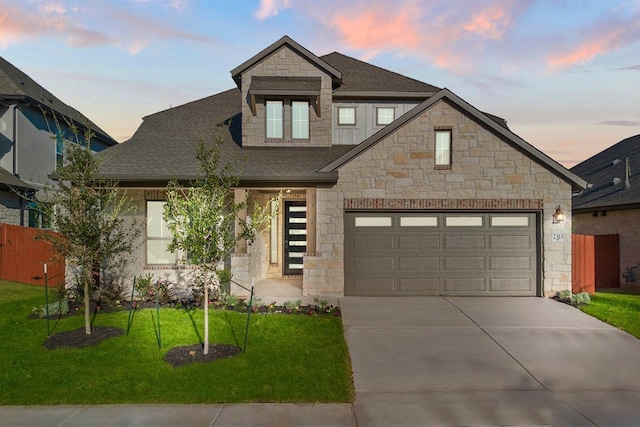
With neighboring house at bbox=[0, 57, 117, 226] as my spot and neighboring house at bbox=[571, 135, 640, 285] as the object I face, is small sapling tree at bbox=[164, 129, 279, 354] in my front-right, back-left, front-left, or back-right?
front-right

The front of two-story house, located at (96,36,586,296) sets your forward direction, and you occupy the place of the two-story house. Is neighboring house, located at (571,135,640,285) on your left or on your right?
on your left

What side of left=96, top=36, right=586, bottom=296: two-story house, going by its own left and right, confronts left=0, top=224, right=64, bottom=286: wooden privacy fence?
right

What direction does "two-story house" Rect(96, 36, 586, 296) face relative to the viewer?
toward the camera

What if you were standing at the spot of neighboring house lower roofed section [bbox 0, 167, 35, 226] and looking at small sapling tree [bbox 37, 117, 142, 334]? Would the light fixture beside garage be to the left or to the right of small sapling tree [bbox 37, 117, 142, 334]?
left

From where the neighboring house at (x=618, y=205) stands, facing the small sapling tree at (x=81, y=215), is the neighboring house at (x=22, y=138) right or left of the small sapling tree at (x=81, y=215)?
right

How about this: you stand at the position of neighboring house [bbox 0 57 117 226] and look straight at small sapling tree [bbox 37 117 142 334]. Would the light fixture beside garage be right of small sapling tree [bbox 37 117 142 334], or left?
left
